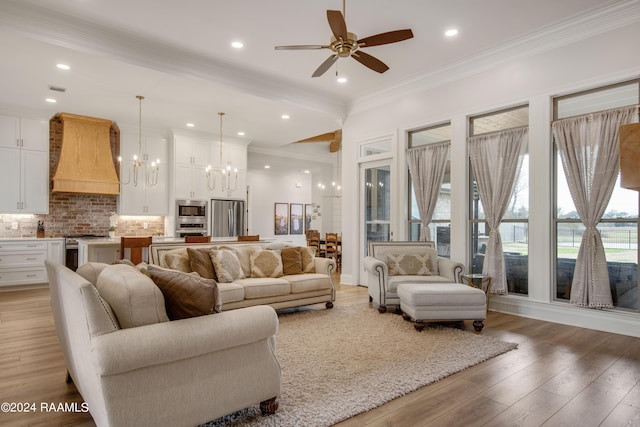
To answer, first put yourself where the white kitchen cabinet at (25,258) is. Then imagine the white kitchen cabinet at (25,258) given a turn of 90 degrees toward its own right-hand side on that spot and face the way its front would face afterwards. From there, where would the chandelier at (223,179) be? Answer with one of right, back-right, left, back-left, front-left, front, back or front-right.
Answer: back

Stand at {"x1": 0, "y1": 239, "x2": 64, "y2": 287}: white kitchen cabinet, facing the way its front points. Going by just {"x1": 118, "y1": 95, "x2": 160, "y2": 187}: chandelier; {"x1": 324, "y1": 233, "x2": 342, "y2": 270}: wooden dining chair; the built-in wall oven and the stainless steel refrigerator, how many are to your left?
4

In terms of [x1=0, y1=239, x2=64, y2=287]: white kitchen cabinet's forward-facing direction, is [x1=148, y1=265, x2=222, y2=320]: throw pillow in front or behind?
in front

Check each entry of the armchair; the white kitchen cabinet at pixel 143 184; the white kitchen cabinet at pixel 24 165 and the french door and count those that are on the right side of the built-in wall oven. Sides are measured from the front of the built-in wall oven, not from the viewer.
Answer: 2

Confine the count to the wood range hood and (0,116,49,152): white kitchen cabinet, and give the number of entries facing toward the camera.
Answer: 2

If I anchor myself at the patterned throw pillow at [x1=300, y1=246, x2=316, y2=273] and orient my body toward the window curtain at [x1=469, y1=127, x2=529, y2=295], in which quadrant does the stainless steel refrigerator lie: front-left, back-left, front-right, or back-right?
back-left
